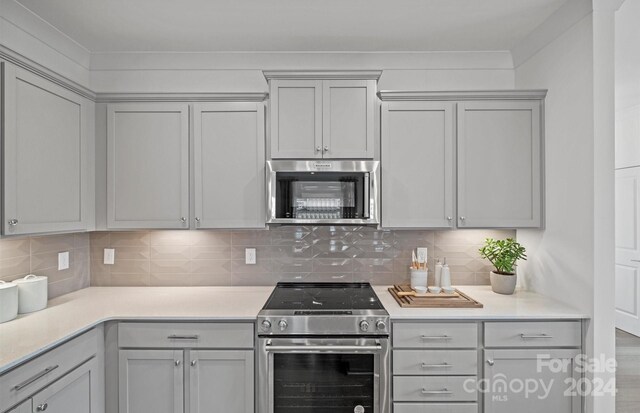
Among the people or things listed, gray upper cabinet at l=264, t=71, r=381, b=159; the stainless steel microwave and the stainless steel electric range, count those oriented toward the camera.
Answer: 3

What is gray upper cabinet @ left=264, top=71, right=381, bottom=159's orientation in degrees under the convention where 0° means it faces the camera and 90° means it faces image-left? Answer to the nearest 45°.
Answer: approximately 0°

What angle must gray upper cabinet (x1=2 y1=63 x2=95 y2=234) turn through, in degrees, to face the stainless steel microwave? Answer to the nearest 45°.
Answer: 0° — it already faces it

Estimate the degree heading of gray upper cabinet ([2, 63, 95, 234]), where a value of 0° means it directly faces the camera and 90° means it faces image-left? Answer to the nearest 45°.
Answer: approximately 315°

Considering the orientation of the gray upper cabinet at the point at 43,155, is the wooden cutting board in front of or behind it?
in front

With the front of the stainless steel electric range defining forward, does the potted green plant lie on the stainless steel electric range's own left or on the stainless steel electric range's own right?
on the stainless steel electric range's own left

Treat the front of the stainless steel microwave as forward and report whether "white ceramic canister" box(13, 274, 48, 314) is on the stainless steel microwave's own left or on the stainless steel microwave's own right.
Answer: on the stainless steel microwave's own right

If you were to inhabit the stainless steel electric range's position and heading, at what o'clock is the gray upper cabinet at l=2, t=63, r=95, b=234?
The gray upper cabinet is roughly at 3 o'clock from the stainless steel electric range.

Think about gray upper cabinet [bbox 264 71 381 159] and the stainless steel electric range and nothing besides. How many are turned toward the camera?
2

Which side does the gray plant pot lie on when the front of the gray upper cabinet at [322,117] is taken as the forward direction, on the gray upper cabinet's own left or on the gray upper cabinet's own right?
on the gray upper cabinet's own left

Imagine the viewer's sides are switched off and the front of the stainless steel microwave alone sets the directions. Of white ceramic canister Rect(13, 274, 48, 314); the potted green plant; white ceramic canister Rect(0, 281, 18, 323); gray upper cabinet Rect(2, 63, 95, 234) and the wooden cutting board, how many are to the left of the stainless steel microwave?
2

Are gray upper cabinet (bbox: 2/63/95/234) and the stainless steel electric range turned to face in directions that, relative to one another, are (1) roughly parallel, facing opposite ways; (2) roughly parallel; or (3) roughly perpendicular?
roughly perpendicular

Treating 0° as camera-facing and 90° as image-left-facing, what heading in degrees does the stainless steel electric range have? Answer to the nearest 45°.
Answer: approximately 0°
